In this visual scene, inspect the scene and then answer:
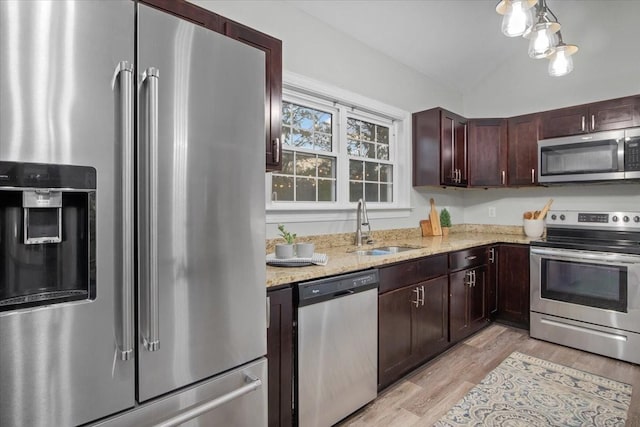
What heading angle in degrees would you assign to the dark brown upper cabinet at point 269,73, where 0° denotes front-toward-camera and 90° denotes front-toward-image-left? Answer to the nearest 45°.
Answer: approximately 315°

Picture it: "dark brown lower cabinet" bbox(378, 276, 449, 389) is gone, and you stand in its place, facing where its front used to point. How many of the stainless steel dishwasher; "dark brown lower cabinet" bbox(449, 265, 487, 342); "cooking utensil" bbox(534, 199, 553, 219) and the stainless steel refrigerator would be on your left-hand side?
2

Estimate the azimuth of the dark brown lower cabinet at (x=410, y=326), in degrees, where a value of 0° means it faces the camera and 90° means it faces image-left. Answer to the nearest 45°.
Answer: approximately 315°

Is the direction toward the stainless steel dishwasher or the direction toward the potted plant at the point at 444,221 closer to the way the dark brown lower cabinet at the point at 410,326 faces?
the stainless steel dishwasher

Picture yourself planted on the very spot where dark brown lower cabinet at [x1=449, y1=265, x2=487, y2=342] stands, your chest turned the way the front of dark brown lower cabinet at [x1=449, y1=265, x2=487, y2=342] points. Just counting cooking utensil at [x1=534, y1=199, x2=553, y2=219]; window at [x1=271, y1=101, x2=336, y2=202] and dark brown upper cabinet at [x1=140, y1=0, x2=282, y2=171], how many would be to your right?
2

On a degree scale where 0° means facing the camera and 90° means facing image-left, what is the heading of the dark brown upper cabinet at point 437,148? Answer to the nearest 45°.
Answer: approximately 315°
